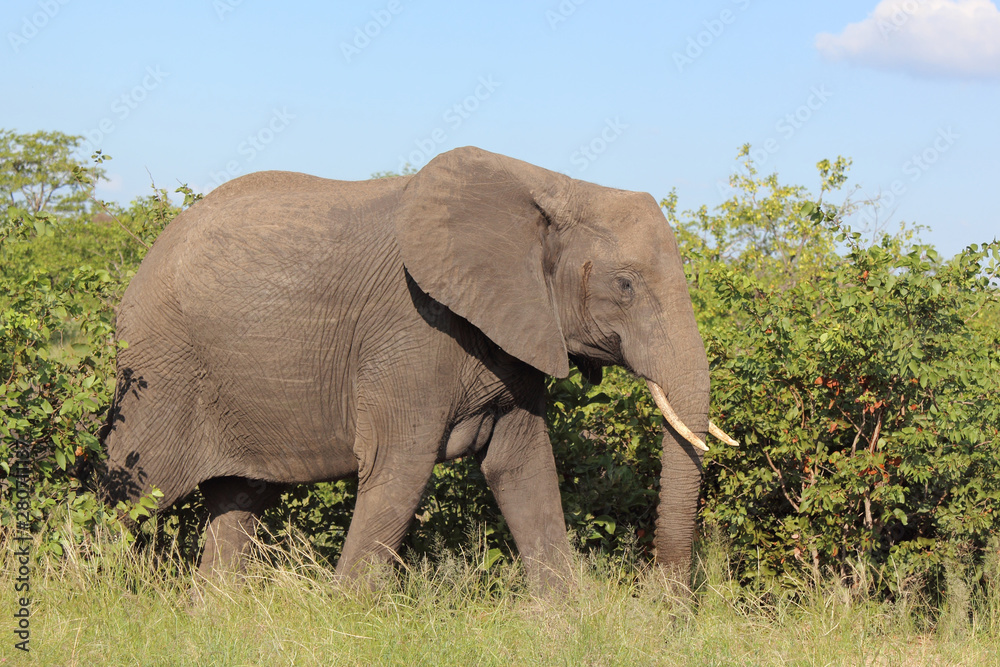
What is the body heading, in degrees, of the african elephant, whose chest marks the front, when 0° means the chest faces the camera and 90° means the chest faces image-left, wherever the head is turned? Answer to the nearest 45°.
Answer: approximately 270°
